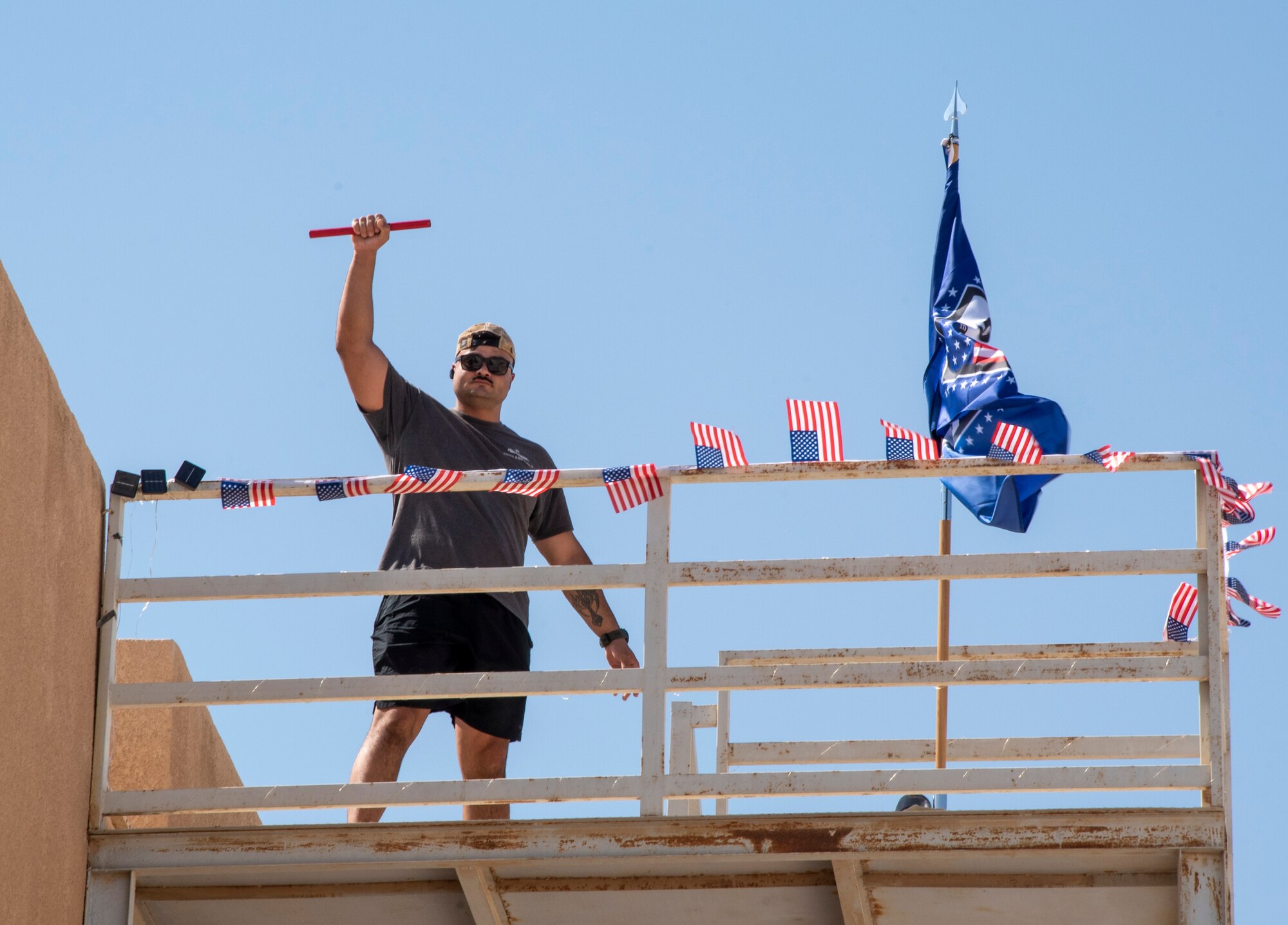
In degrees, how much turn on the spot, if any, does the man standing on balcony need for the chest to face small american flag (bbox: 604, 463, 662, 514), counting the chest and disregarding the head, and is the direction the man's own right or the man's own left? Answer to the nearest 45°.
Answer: approximately 45° to the man's own left

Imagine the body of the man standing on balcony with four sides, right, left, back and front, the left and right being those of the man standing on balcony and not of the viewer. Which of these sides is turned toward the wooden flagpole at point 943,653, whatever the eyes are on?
left

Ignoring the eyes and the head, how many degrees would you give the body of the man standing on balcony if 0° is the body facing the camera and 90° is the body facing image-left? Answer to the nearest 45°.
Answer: approximately 0°

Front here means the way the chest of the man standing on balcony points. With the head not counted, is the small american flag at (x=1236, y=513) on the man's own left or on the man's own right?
on the man's own left

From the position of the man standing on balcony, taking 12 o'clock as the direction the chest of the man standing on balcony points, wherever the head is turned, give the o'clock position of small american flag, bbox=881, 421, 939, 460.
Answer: The small american flag is roughly at 10 o'clock from the man standing on balcony.

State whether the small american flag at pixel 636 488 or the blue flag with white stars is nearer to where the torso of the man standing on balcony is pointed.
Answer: the small american flag

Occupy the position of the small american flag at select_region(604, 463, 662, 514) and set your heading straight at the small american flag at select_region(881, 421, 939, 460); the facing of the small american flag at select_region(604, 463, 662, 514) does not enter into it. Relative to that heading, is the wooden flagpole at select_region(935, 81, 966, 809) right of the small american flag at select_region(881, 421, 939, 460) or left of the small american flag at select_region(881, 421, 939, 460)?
left
